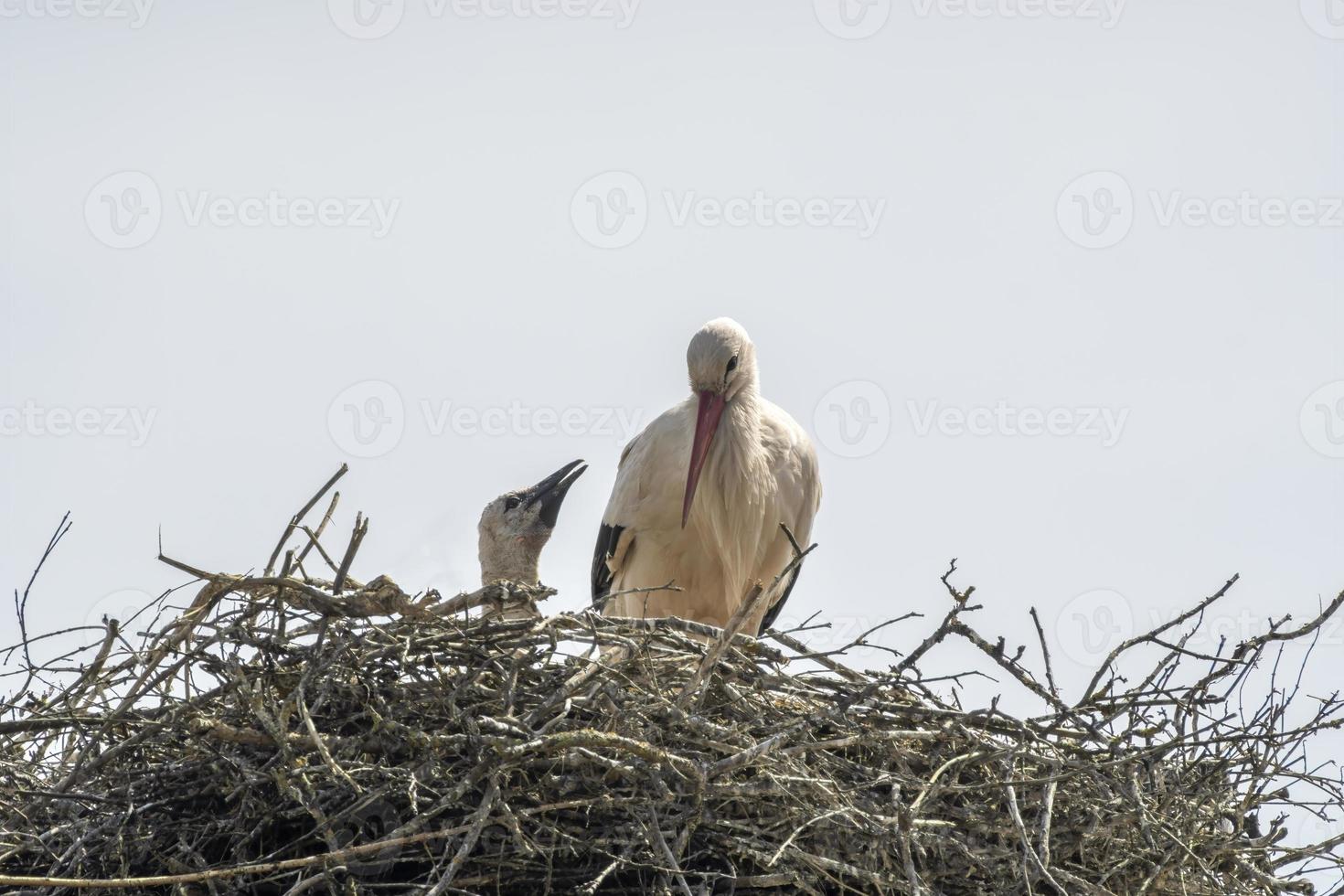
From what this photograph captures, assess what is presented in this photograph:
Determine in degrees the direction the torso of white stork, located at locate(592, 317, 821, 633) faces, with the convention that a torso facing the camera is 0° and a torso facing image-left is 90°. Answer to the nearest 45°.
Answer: approximately 0°
